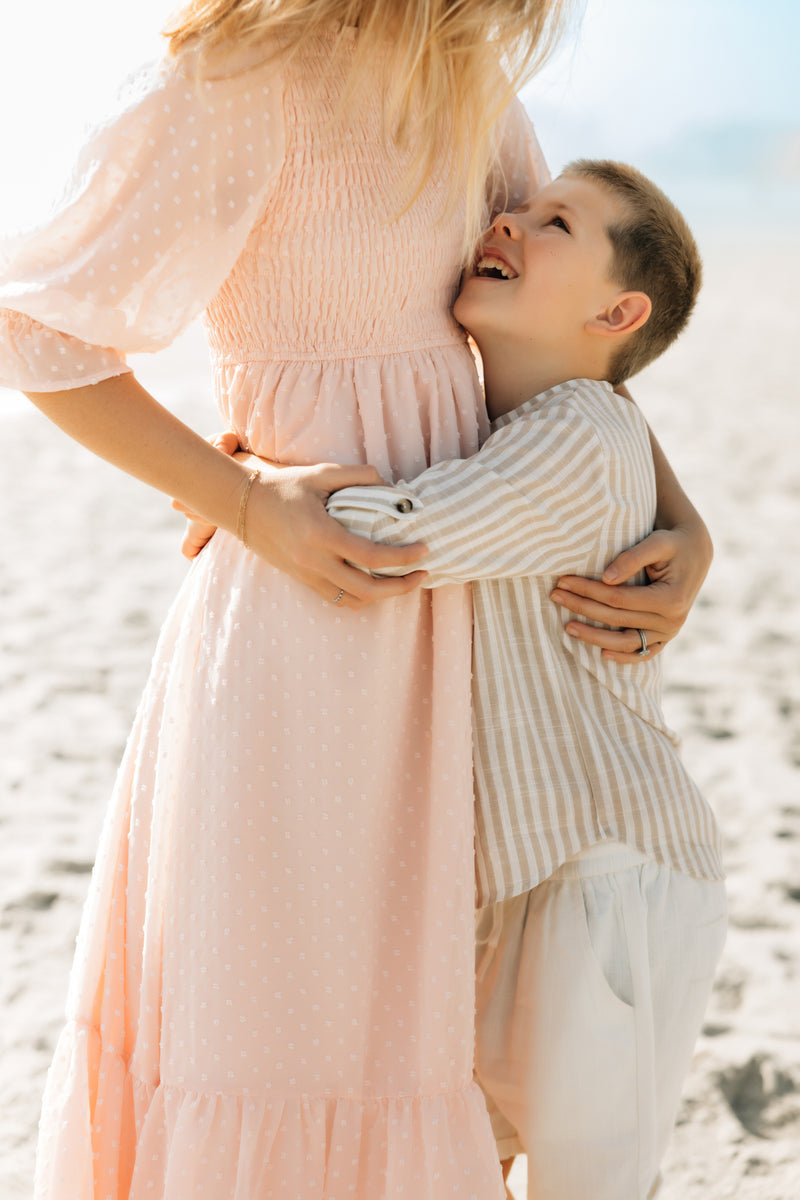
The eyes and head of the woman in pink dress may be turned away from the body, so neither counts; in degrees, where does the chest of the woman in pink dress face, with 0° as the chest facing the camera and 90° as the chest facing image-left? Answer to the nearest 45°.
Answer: approximately 315°
